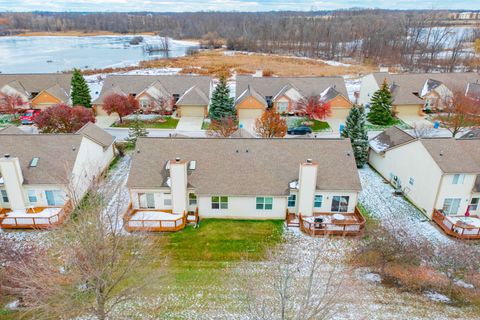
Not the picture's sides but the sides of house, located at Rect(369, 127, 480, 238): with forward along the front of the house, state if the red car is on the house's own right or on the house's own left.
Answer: on the house's own left

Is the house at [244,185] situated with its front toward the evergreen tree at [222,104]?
yes

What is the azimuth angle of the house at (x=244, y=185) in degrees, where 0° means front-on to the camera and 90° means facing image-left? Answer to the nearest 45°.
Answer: approximately 180°

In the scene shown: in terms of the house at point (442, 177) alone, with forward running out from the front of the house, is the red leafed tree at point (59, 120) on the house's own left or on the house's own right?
on the house's own left

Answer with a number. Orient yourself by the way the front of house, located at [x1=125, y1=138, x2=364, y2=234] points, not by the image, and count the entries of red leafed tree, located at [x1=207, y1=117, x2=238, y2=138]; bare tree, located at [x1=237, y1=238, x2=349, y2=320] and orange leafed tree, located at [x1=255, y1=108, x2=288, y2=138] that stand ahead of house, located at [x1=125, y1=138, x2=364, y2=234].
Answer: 2
